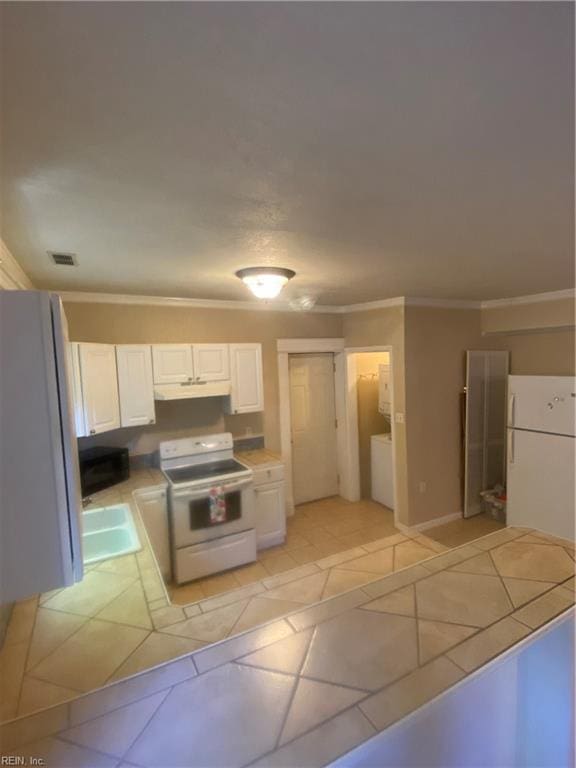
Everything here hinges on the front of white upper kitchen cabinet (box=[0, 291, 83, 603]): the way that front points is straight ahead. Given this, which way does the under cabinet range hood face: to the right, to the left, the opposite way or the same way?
to the right

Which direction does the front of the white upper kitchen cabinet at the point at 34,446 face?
to the viewer's right

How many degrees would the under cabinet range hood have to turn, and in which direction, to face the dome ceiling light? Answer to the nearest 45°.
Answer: approximately 45° to its left

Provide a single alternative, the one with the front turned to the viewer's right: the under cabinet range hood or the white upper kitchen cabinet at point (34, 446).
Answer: the white upper kitchen cabinet

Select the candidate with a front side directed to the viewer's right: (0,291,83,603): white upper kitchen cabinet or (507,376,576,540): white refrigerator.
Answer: (0,291,83,603): white upper kitchen cabinet

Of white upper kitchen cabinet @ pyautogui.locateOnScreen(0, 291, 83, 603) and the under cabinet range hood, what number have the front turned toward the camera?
1
